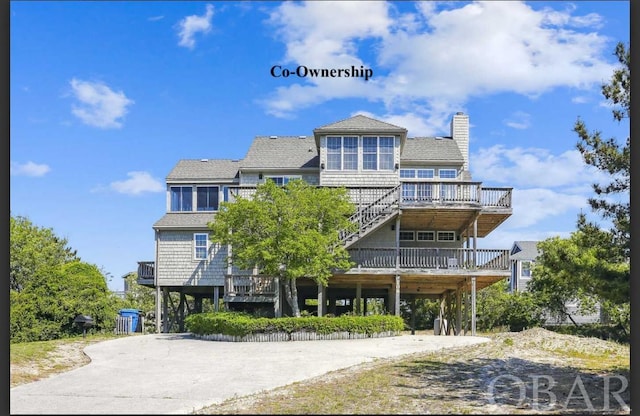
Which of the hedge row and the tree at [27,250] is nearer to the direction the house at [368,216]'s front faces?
the hedge row

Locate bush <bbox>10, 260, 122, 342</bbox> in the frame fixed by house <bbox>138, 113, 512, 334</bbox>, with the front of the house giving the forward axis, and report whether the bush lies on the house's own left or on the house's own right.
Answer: on the house's own right

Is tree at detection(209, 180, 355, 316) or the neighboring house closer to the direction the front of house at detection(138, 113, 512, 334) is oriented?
the tree

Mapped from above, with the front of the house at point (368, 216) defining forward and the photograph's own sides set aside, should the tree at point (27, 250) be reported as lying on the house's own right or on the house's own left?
on the house's own right

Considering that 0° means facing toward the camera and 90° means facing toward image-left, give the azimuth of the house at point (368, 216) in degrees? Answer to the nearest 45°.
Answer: approximately 0°

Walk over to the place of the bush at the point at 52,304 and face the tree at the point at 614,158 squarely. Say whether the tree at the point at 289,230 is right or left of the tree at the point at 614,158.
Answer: left
